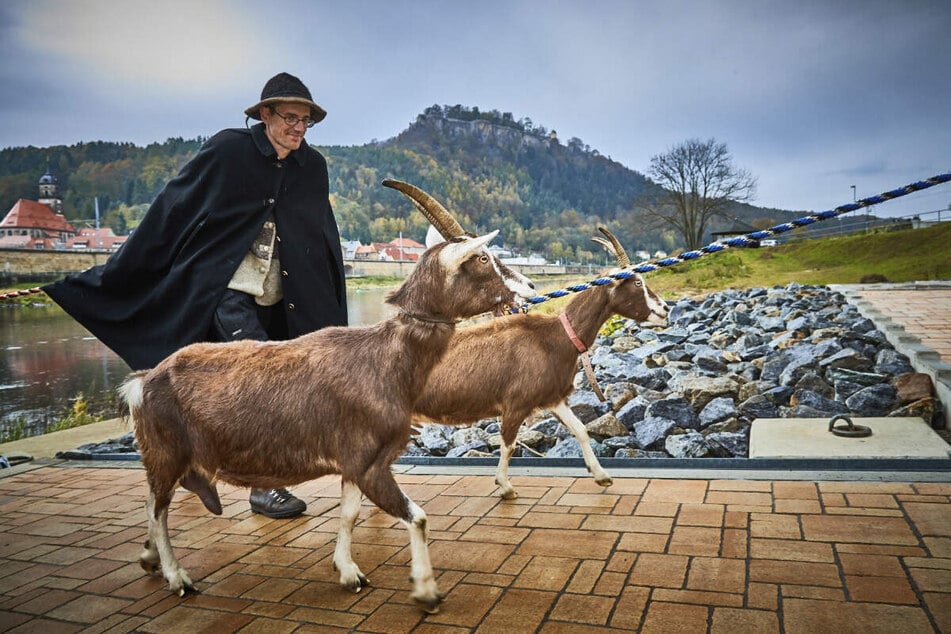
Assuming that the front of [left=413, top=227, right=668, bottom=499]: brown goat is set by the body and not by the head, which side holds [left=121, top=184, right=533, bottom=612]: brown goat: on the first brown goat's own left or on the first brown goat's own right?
on the first brown goat's own right

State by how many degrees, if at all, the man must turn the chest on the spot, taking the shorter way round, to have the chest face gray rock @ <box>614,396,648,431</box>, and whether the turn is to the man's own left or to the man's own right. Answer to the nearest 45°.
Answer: approximately 45° to the man's own left

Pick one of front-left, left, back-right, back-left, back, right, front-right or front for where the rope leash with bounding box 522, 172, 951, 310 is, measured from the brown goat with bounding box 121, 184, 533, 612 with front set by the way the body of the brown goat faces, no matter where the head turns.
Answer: front

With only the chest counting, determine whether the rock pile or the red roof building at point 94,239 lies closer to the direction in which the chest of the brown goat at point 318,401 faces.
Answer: the rock pile

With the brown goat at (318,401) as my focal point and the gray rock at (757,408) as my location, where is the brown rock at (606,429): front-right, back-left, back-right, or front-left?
front-right

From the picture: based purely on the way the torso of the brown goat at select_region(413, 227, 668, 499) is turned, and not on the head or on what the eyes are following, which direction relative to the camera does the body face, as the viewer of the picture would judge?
to the viewer's right

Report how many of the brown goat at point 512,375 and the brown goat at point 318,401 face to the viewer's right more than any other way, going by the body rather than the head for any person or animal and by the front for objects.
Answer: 2

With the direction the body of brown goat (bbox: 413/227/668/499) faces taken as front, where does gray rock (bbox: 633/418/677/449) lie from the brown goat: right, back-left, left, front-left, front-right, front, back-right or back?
front-left

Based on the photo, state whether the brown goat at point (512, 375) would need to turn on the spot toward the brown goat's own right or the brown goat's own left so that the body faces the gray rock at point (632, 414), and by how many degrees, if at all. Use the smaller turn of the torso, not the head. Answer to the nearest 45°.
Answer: approximately 45° to the brown goat's own left

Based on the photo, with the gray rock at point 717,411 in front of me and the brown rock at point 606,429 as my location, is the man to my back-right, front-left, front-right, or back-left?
back-right

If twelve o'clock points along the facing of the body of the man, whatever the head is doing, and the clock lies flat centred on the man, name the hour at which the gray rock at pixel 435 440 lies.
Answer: The gray rock is roughly at 9 o'clock from the man.

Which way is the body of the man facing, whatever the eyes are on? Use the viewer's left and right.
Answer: facing the viewer and to the right of the viewer

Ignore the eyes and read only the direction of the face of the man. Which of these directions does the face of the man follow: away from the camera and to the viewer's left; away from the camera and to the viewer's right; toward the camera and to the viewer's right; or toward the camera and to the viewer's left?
toward the camera and to the viewer's right

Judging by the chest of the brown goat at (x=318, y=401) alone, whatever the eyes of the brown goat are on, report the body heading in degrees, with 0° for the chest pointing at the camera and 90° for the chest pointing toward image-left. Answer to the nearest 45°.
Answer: approximately 270°

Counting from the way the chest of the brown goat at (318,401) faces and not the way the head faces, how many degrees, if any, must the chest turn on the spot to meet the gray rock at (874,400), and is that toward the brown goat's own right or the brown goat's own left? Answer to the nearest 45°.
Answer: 0° — it already faces it

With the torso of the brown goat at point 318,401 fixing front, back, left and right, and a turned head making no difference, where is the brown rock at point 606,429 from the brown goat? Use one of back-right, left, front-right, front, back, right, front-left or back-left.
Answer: front-left
